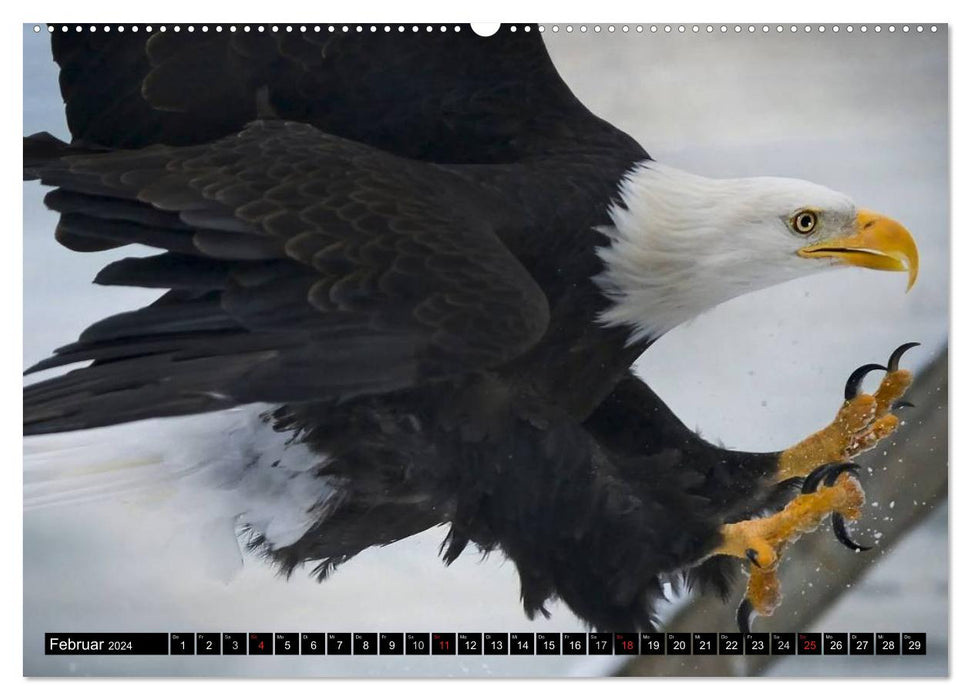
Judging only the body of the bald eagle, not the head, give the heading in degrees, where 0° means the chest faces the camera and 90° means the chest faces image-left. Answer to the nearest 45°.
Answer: approximately 270°
